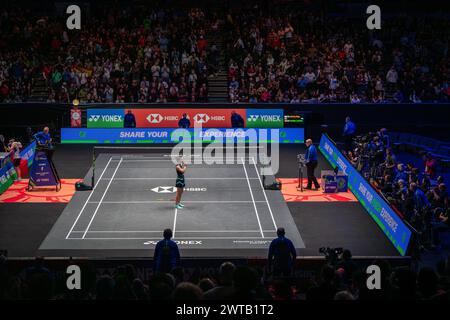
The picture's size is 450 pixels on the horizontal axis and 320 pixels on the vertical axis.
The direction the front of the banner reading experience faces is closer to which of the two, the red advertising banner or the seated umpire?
the seated umpire

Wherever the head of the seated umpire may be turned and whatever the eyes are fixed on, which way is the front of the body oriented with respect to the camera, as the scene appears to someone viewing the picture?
to the viewer's right

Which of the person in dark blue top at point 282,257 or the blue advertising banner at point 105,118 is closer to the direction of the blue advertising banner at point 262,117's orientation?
the person in dark blue top

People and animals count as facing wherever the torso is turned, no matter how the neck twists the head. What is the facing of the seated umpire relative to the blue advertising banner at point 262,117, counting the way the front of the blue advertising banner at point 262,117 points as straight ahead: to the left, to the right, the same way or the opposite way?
to the left

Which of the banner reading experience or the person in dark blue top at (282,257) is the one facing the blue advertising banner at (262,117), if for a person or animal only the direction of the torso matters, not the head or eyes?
the person in dark blue top

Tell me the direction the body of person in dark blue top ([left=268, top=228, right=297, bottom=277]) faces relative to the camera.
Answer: away from the camera

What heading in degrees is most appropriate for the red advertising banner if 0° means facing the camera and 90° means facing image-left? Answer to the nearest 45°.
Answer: approximately 0°

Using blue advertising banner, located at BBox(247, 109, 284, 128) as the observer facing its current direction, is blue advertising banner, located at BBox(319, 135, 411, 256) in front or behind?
in front

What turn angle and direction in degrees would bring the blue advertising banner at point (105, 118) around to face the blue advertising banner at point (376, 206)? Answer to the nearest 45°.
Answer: approximately 45° to its left

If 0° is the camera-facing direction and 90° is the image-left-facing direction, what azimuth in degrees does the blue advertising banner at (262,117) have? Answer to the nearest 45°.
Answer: approximately 0°
